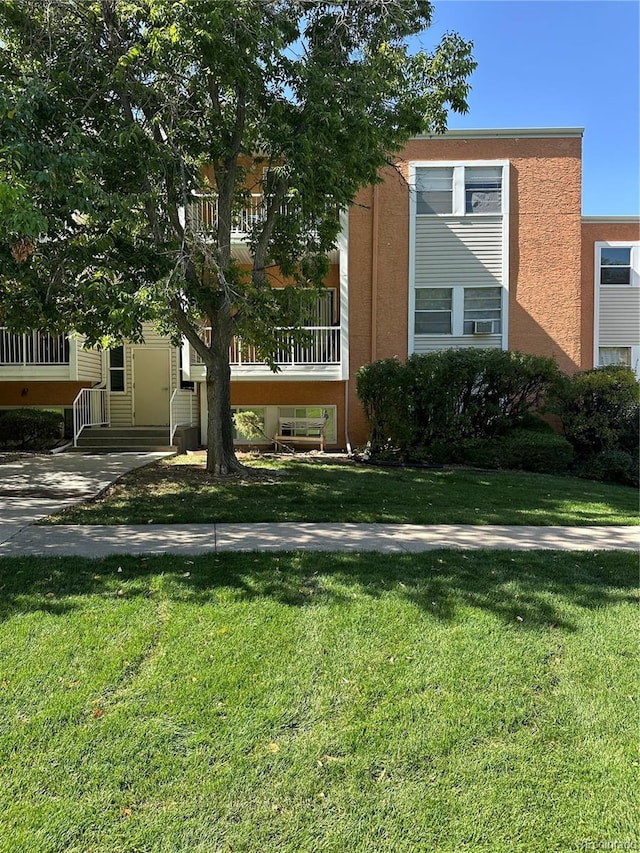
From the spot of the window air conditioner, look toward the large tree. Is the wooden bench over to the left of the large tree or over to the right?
right

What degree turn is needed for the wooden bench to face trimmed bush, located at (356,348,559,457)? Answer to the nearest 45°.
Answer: approximately 45° to its left

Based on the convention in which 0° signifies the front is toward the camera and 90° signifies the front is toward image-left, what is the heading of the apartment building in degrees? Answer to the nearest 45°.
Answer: approximately 0°

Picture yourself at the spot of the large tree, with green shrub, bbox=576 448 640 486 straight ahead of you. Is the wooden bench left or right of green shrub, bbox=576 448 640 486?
left

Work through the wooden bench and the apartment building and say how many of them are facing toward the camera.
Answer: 2

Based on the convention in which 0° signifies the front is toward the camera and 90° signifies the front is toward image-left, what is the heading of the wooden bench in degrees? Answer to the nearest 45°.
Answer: approximately 0°

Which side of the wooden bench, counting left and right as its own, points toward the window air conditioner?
left
